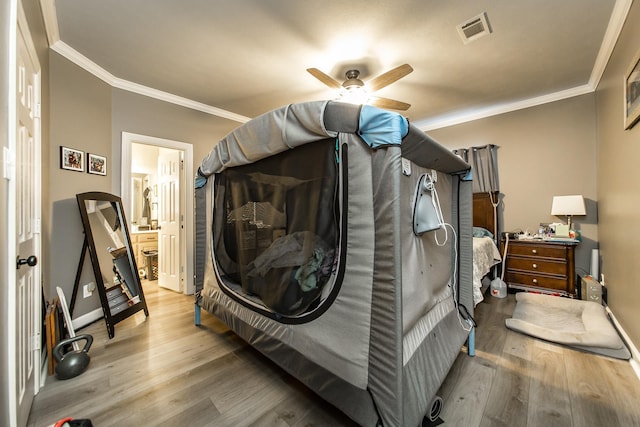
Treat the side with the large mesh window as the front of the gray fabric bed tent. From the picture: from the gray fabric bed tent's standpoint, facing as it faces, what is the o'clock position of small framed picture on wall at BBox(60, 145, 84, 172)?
The small framed picture on wall is roughly at 2 o'clock from the gray fabric bed tent.

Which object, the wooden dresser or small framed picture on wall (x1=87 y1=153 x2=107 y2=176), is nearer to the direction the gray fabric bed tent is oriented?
the small framed picture on wall

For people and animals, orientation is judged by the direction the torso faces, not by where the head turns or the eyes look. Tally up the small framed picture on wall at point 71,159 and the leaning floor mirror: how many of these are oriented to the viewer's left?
0

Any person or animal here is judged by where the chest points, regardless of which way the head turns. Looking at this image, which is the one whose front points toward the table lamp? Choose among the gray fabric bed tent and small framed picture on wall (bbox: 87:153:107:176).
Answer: the small framed picture on wall

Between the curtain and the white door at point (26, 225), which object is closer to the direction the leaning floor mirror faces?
the curtain

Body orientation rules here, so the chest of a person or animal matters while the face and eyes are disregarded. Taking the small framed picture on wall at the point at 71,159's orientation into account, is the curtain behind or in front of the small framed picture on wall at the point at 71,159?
in front

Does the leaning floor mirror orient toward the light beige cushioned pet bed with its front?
yes

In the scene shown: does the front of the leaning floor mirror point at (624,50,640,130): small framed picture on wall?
yes

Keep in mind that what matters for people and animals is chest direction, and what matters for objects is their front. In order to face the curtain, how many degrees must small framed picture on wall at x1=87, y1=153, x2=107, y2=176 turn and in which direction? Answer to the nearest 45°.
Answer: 0° — it already faces it

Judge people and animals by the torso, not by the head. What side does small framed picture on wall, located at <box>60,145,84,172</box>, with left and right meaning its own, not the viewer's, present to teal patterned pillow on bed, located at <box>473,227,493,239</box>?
front

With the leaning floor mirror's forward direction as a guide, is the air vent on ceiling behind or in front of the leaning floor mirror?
in front

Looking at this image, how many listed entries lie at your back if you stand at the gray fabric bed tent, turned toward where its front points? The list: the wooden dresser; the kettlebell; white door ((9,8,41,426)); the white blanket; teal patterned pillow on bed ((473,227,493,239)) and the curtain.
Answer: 4

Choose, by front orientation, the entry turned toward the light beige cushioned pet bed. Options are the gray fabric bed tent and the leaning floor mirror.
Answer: the leaning floor mirror

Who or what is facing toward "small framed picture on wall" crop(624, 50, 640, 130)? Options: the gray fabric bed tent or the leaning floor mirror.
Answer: the leaning floor mirror

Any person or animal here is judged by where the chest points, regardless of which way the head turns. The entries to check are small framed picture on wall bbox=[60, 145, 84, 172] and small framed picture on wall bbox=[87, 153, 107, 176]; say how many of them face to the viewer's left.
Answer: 0

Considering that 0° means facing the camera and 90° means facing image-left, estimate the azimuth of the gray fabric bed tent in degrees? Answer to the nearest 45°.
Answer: approximately 45°

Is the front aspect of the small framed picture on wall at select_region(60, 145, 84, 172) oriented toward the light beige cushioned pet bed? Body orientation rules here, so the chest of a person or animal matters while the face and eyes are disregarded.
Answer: yes
